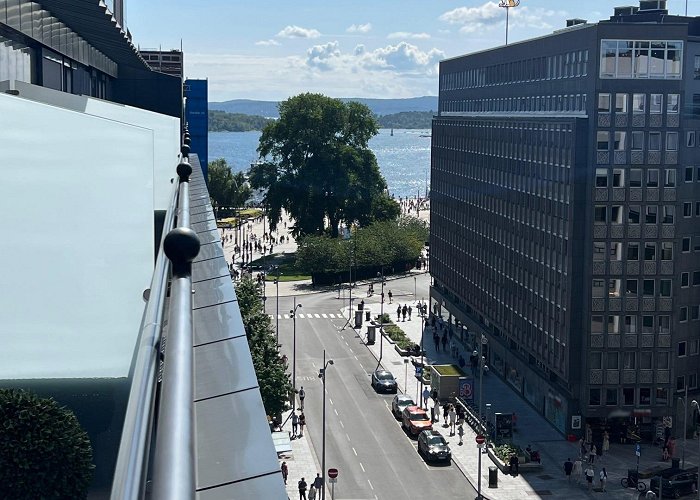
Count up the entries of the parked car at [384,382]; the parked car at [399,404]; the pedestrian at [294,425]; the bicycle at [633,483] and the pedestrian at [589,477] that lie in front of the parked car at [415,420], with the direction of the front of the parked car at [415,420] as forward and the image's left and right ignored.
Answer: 2

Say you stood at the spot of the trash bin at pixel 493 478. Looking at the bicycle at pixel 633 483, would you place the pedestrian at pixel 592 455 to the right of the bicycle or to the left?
left
